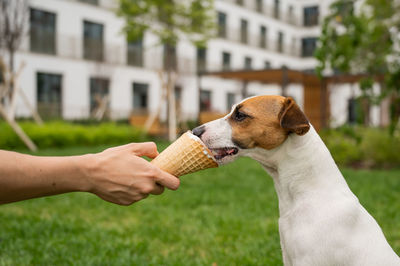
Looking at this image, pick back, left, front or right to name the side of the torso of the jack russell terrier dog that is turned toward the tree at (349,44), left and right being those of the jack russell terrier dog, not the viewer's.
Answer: right

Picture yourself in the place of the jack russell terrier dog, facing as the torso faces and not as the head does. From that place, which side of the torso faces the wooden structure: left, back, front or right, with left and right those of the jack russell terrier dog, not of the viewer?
right

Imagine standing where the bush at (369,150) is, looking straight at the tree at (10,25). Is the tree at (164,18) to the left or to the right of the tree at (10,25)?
right

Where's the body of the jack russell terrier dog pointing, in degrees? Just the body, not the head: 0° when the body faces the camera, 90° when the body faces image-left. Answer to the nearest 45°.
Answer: approximately 90°

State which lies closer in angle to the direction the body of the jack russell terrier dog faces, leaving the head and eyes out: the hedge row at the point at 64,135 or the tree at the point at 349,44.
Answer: the hedge row

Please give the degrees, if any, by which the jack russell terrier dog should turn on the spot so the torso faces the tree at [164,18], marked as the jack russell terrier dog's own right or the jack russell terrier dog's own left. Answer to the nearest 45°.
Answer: approximately 90° to the jack russell terrier dog's own right

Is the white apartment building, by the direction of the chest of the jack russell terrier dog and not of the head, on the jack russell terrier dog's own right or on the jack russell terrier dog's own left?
on the jack russell terrier dog's own right

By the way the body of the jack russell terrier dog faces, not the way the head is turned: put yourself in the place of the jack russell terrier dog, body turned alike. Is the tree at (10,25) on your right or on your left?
on your right
